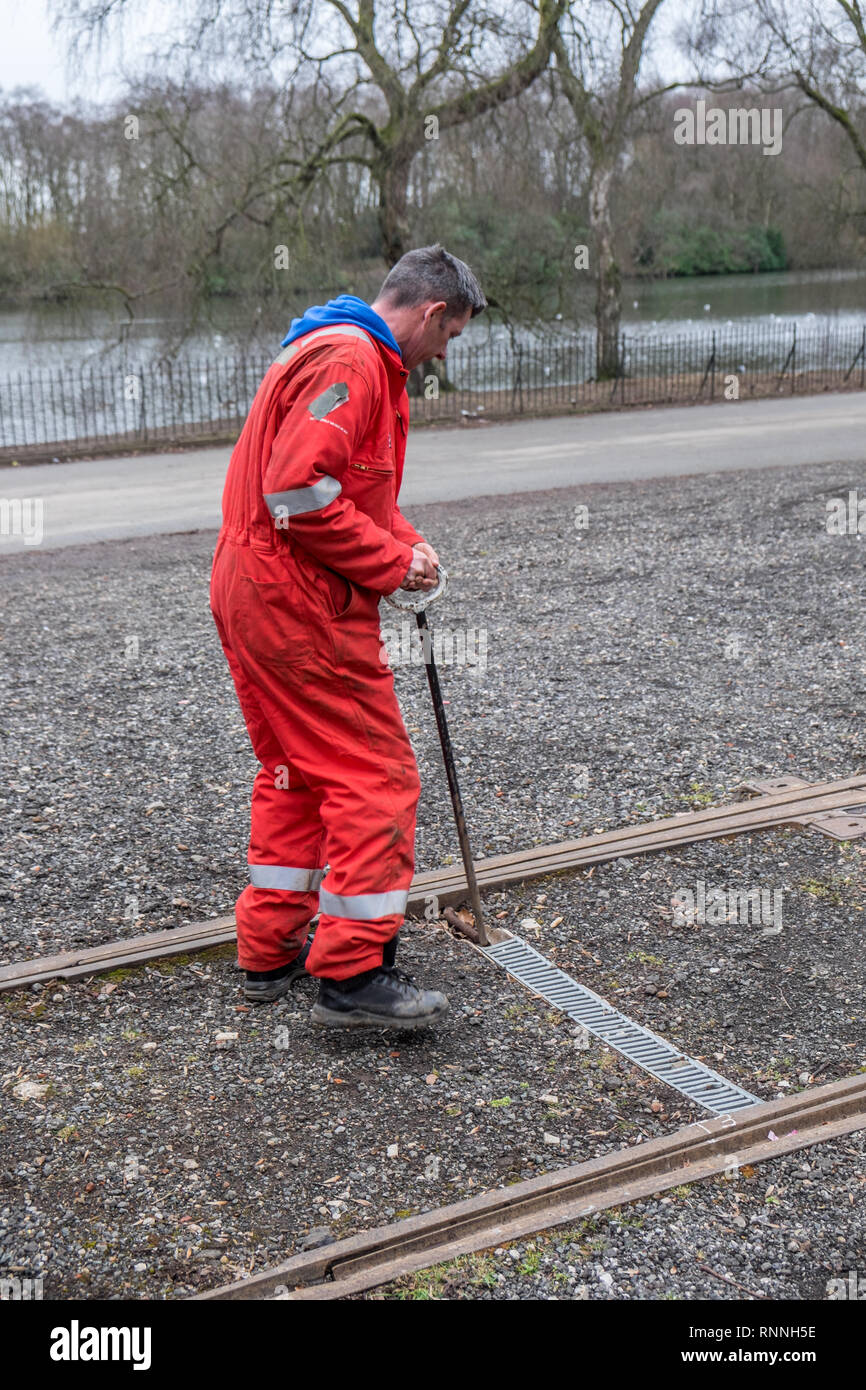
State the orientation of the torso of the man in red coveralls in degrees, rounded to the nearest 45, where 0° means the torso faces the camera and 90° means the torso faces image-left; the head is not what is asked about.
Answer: approximately 270°

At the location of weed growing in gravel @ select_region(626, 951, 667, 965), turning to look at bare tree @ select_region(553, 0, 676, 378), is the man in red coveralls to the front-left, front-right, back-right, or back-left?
back-left

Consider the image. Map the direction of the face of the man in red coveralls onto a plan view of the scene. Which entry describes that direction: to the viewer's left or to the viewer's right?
to the viewer's right

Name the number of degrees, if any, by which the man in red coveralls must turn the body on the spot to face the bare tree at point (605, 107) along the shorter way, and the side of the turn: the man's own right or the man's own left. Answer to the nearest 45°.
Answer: approximately 90° to the man's own left

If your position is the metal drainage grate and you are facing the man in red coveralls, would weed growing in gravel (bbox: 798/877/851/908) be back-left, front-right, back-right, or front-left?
back-right

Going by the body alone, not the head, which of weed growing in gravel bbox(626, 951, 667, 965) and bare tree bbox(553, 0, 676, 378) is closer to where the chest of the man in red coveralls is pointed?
the weed growing in gravel

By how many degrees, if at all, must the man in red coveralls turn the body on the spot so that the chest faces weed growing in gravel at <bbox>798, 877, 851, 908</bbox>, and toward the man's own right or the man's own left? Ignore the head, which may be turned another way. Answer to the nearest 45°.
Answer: approximately 45° to the man's own left

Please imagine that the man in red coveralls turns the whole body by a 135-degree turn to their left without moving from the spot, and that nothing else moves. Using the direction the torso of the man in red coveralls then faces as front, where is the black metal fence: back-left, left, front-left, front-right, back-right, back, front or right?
front-right
